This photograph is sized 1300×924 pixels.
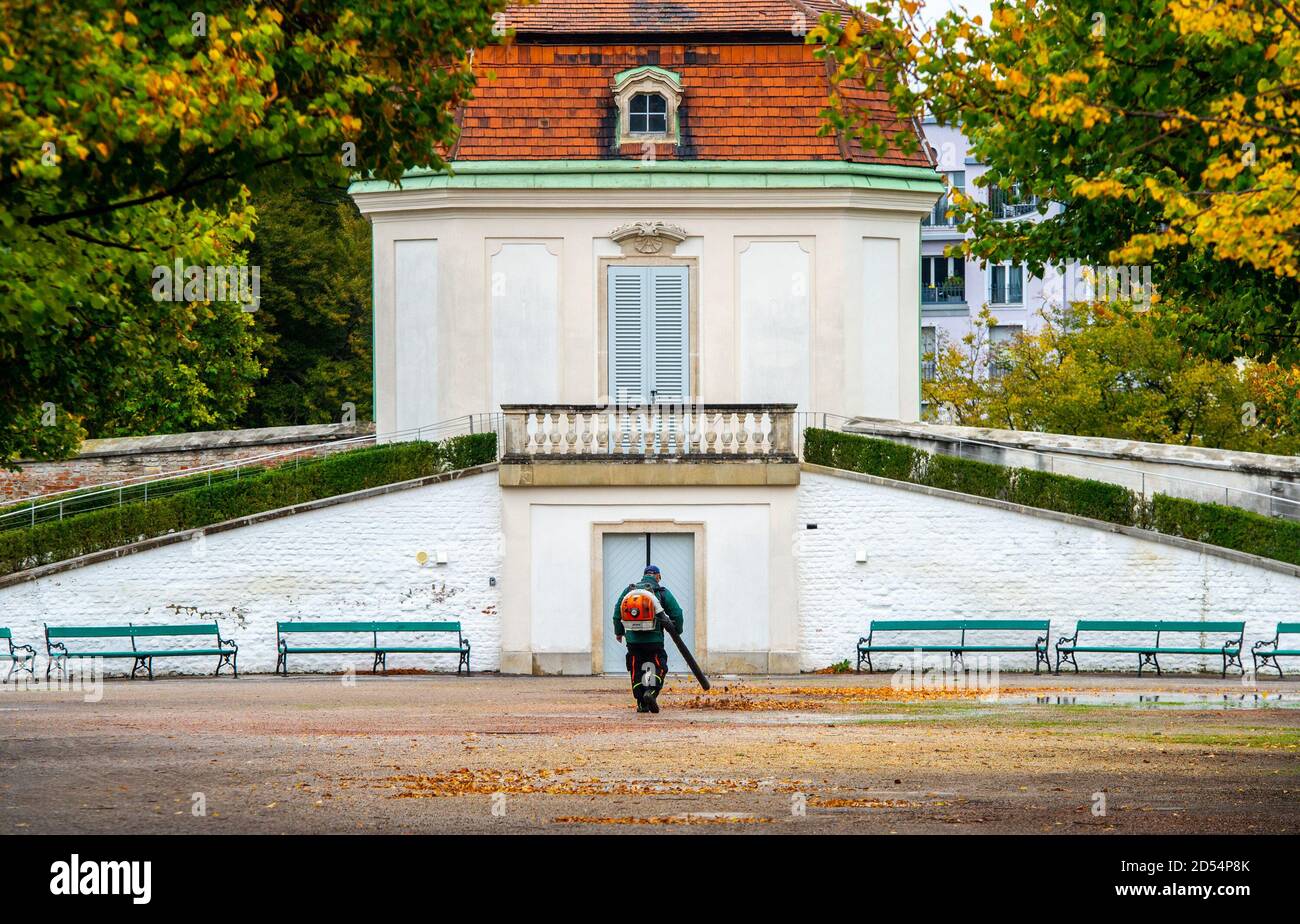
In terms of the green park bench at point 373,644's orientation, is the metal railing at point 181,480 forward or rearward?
rearward

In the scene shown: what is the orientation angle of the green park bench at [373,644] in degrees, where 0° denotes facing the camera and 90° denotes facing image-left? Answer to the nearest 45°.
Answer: approximately 0°

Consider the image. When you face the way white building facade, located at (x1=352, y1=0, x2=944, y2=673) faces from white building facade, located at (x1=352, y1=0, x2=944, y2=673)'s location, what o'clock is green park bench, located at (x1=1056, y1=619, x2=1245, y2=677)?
The green park bench is roughly at 10 o'clock from the white building facade.

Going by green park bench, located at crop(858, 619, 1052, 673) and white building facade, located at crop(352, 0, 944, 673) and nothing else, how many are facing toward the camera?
2

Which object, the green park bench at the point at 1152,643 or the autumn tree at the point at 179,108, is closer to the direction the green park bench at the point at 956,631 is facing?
the autumn tree

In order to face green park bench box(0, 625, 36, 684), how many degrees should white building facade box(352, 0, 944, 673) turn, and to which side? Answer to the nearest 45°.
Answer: approximately 45° to its right

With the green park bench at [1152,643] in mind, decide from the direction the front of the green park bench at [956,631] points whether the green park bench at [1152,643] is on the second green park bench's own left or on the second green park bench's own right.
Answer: on the second green park bench's own left
